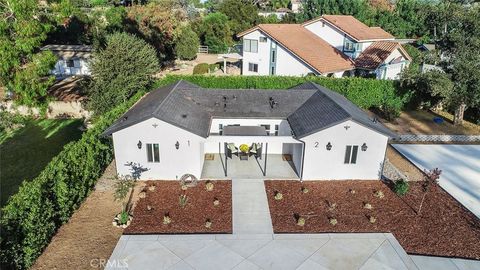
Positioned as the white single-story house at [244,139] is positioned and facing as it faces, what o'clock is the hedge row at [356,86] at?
The hedge row is roughly at 7 o'clock from the white single-story house.

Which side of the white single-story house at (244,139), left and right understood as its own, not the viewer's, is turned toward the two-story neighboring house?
back

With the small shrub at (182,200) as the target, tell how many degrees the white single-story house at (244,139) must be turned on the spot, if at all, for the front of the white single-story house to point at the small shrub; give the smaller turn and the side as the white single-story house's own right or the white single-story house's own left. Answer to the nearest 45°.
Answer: approximately 45° to the white single-story house's own right

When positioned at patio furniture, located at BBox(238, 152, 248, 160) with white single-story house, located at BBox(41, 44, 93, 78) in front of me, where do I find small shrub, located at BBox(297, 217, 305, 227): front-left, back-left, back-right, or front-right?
back-left

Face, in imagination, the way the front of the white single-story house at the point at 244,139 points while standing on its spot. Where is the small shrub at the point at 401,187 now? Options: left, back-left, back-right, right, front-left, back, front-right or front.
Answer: left

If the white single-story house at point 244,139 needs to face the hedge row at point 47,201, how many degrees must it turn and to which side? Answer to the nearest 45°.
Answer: approximately 45° to its right

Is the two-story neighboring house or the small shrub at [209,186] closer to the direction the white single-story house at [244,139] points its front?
the small shrub

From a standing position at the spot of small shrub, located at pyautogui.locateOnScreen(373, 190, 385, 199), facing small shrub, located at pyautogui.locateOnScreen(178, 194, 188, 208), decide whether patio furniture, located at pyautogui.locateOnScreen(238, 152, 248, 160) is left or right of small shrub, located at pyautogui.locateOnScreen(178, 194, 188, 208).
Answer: right

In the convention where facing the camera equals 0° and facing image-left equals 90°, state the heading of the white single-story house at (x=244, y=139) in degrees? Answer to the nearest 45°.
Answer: approximately 0°

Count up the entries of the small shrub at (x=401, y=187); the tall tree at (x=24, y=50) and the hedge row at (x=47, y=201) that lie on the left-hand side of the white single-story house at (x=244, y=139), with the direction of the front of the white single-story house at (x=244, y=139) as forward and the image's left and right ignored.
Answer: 1

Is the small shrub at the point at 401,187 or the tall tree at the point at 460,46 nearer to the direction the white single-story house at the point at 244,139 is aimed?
the small shrub
